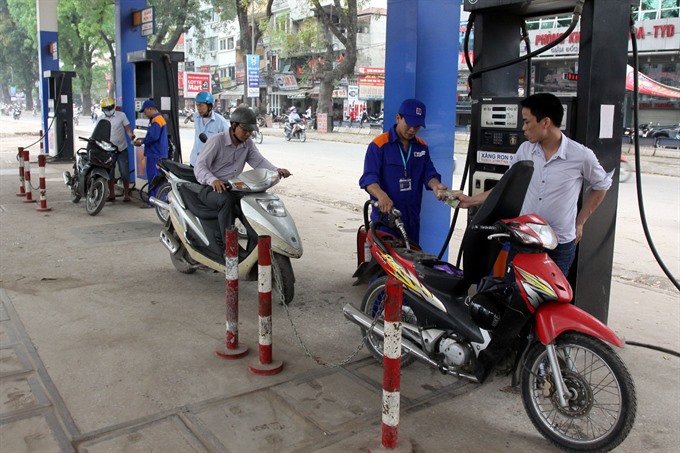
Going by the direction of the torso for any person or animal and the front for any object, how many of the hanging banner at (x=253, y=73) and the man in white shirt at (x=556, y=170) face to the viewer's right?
0

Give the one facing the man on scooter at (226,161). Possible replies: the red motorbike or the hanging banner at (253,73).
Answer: the hanging banner

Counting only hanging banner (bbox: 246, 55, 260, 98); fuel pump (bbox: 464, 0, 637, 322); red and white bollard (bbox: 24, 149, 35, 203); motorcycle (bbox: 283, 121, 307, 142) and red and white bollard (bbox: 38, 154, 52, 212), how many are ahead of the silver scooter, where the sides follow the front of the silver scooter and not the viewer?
1

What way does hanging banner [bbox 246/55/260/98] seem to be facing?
toward the camera

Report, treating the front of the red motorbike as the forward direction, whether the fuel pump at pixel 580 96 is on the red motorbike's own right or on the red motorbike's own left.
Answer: on the red motorbike's own left

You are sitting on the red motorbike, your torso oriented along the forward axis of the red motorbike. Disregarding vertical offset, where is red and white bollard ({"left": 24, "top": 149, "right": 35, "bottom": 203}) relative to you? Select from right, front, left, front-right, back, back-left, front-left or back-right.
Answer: back

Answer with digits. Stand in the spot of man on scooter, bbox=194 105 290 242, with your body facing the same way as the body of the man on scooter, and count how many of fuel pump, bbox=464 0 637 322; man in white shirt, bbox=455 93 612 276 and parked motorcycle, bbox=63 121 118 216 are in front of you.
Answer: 2

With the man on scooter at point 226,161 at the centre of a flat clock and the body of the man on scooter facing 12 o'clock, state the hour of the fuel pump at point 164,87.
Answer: The fuel pump is roughly at 7 o'clock from the man on scooter.

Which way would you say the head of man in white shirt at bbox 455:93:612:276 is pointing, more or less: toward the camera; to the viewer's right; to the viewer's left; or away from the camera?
to the viewer's left

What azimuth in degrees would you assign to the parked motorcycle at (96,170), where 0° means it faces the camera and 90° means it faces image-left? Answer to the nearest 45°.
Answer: approximately 315°

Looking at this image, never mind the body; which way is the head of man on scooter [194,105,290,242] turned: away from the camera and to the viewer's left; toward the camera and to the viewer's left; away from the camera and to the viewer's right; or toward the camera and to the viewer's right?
toward the camera and to the viewer's right
